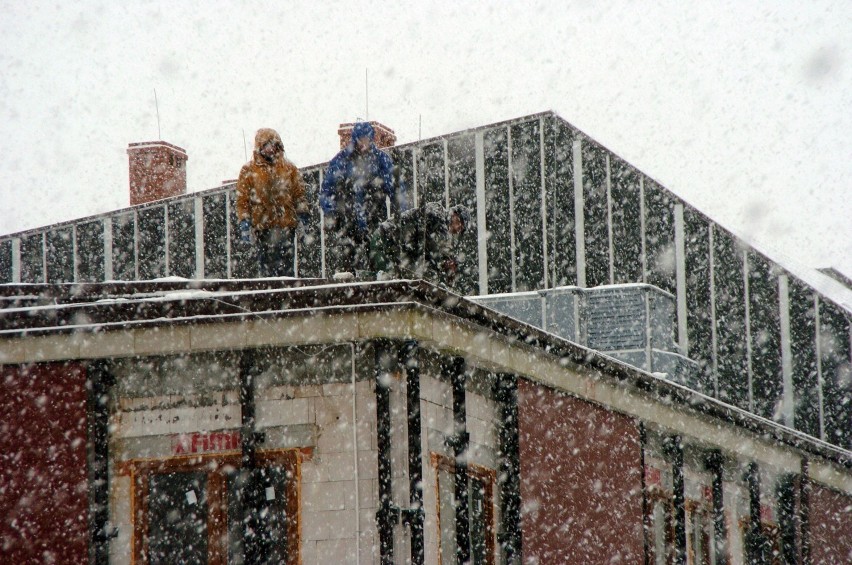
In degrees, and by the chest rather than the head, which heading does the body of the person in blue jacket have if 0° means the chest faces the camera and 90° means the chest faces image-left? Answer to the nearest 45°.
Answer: approximately 0°

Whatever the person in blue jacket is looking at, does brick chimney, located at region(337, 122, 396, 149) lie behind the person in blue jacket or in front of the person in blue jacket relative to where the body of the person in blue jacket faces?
behind

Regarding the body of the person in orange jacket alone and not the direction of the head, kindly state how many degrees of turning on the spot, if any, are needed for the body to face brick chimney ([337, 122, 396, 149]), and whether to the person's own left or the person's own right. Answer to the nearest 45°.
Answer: approximately 180°

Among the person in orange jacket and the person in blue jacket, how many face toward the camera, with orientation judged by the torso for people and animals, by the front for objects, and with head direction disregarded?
2
